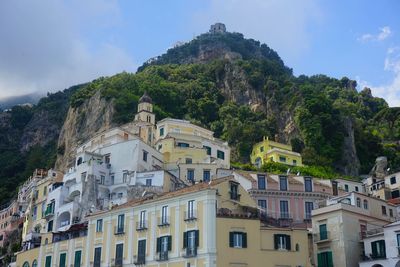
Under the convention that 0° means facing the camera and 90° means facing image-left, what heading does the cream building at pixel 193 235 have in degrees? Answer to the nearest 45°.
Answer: approximately 45°

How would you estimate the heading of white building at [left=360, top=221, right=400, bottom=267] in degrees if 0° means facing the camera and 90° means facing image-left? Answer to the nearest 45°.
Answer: approximately 45°

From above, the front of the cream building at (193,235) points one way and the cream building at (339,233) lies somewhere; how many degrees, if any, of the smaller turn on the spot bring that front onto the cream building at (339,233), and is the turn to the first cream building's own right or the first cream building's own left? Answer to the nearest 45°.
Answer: approximately 135° to the first cream building's own left
